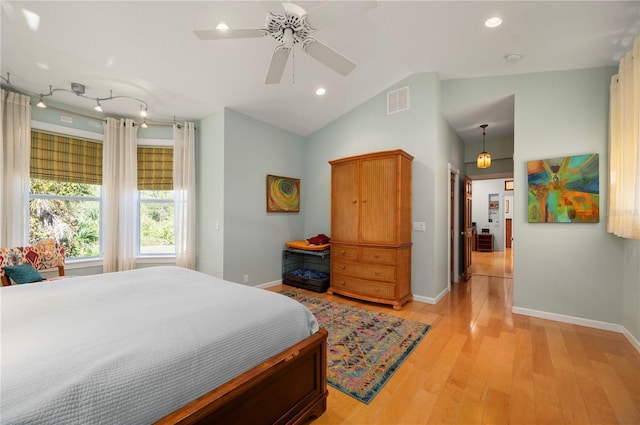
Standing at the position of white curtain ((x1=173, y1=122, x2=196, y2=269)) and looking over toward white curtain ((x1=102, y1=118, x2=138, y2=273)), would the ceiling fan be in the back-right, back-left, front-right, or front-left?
back-left

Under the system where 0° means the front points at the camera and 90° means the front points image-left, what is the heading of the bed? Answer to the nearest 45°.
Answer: approximately 315°

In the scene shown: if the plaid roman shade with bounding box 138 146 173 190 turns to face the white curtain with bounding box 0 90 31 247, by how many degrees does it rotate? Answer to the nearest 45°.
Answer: approximately 90° to its right

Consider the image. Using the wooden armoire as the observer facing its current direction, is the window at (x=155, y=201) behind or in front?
in front

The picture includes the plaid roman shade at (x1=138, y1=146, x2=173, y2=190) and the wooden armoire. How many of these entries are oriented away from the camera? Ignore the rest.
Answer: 0

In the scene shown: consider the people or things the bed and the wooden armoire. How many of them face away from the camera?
0

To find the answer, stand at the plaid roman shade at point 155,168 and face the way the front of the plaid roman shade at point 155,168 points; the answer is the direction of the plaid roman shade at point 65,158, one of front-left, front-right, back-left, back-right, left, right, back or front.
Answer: right

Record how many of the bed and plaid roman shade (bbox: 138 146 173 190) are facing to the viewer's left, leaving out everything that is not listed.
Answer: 0

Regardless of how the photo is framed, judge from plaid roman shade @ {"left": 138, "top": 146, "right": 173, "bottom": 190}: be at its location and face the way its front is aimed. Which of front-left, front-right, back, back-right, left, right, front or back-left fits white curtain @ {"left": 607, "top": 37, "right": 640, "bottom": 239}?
front-left

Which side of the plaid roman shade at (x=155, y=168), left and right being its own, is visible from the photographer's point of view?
front

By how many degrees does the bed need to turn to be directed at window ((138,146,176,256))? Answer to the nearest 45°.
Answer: approximately 135° to its left

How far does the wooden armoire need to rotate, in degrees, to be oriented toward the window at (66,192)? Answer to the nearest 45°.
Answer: approximately 45° to its right

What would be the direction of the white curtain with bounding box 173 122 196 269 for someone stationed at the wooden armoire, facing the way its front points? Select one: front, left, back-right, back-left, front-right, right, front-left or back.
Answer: front-right
